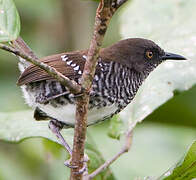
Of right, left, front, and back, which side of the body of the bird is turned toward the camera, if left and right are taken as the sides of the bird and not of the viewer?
right

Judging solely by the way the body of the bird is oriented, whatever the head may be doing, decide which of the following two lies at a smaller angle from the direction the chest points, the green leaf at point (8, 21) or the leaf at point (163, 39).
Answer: the leaf

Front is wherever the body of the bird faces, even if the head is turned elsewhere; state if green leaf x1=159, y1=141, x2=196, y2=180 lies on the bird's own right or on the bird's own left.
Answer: on the bird's own right

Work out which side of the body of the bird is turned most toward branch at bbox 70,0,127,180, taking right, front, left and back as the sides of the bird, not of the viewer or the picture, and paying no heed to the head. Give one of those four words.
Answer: right

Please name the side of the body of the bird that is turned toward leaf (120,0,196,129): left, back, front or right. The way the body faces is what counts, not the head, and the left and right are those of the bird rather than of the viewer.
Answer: front

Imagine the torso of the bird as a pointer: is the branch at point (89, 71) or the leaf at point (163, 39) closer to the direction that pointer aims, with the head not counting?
the leaf

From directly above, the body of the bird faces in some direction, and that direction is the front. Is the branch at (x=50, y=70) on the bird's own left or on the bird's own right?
on the bird's own right

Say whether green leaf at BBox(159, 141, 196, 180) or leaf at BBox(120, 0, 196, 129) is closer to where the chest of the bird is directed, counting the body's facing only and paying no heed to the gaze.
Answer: the green leaf
